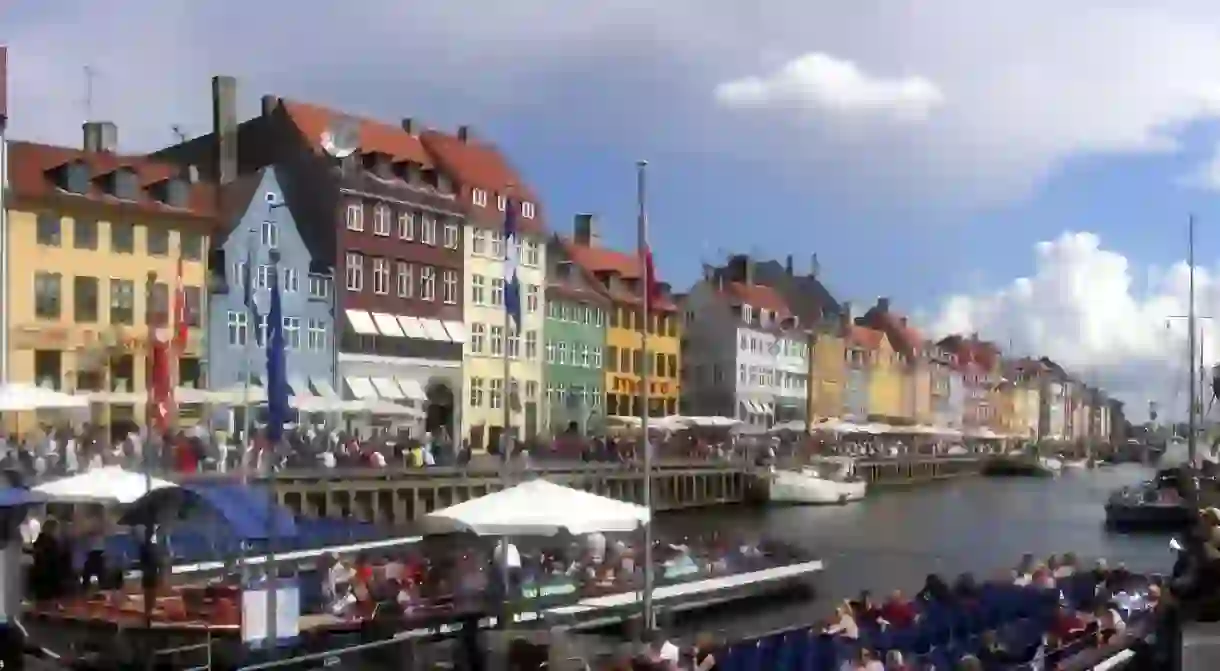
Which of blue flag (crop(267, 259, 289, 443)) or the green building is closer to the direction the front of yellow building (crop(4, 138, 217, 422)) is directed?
the blue flag

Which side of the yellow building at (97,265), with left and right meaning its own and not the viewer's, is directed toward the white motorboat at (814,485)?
left

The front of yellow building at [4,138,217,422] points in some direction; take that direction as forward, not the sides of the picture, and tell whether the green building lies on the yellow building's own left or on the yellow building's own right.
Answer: on the yellow building's own left

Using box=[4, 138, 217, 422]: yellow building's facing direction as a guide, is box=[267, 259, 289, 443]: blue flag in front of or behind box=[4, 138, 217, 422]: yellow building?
in front

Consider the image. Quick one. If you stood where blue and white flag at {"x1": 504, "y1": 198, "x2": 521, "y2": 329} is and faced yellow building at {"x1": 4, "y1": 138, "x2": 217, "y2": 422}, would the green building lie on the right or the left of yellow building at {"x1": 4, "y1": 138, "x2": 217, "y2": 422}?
right

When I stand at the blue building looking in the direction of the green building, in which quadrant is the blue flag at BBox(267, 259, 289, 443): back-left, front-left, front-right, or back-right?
back-right

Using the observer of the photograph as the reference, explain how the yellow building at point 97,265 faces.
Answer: facing the viewer and to the right of the viewer

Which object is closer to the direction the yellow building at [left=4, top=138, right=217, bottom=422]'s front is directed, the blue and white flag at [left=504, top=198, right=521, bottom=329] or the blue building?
the blue and white flag

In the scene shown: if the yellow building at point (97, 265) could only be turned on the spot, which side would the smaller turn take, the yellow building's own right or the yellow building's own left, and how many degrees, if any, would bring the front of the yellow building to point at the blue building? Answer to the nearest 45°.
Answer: approximately 90° to the yellow building's own left
